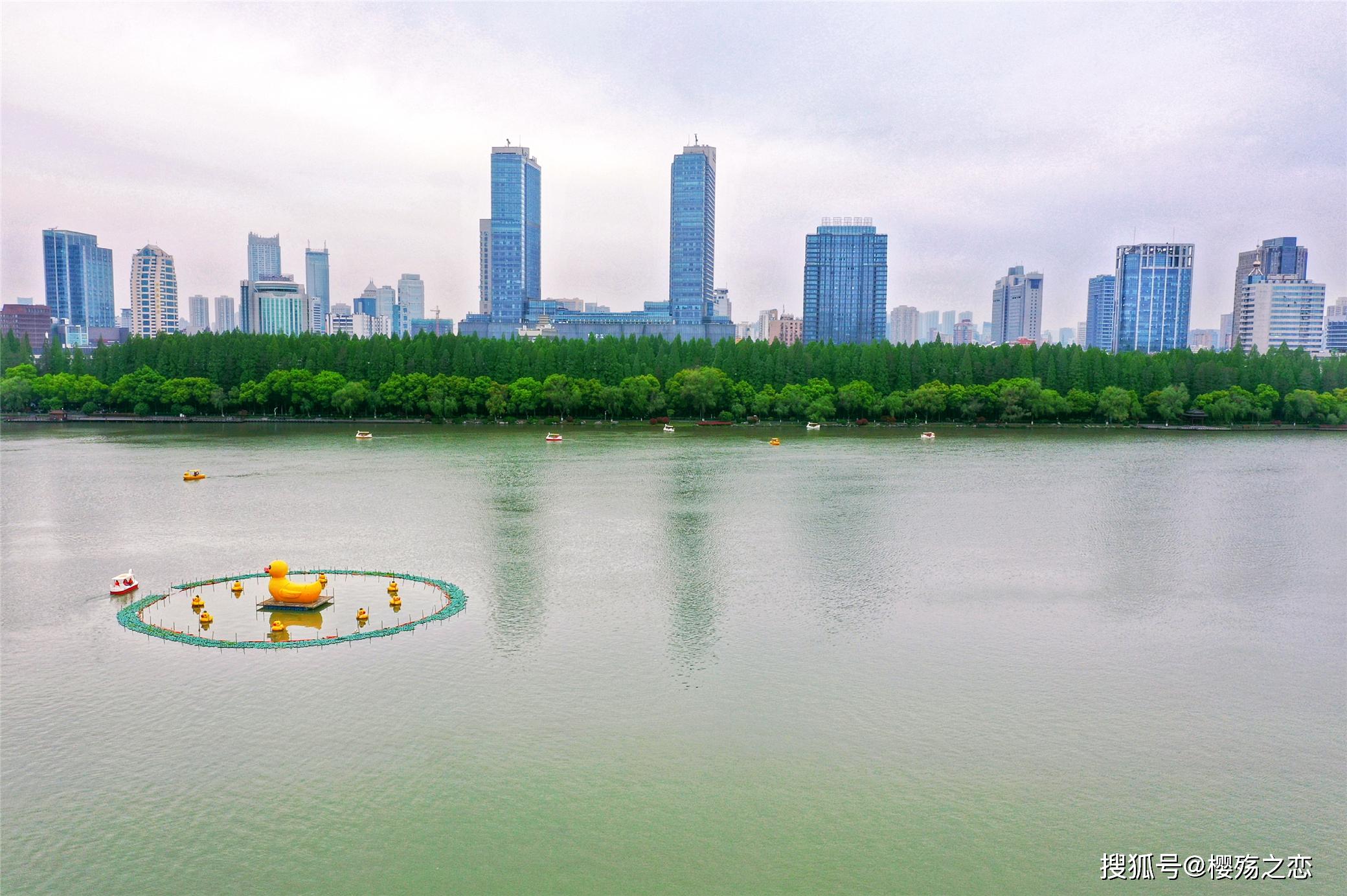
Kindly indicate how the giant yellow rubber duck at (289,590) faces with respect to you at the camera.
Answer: facing to the left of the viewer
